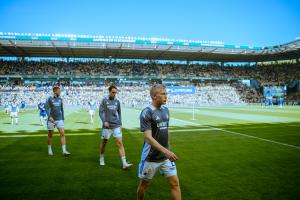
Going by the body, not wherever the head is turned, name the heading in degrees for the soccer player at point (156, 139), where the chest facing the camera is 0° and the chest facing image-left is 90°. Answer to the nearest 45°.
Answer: approximately 315°

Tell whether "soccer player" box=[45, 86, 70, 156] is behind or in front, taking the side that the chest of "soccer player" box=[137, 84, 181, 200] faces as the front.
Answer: behind
